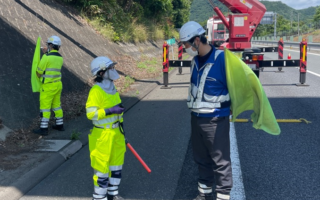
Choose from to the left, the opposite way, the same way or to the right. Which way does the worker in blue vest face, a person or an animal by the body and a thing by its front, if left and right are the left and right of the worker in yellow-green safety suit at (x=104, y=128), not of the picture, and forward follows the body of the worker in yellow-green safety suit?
to the right

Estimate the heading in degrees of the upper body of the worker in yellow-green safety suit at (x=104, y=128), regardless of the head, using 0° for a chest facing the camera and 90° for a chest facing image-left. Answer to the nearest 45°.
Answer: approximately 315°

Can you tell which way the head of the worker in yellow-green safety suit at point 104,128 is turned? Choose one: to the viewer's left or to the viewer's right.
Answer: to the viewer's right

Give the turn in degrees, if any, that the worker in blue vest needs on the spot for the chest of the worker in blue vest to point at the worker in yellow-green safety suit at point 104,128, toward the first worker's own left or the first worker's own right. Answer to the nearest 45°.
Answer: approximately 45° to the first worker's own right

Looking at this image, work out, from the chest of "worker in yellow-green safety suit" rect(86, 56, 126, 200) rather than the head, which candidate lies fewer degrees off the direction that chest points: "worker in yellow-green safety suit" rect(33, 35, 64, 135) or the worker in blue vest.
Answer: the worker in blue vest

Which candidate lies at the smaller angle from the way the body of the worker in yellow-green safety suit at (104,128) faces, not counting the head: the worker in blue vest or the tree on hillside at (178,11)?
the worker in blue vest

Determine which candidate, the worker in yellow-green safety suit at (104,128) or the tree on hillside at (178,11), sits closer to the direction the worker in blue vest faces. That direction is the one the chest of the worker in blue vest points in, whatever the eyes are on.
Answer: the worker in yellow-green safety suit

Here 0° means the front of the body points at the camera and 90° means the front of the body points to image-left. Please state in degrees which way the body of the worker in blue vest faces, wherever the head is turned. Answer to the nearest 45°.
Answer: approximately 45°

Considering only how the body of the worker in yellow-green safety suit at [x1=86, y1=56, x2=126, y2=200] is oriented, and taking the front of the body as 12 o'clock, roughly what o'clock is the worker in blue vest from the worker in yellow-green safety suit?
The worker in blue vest is roughly at 11 o'clock from the worker in yellow-green safety suit.

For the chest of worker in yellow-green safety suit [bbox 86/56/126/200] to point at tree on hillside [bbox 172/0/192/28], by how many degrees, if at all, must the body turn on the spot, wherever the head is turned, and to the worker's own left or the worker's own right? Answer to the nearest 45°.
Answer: approximately 135° to the worker's own left

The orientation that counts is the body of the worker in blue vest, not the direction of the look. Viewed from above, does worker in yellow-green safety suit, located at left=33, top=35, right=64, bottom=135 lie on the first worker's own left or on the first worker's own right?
on the first worker's own right

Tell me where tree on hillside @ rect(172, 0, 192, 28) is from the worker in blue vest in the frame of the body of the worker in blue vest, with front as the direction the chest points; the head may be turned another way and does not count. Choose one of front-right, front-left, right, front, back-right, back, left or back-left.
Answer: back-right

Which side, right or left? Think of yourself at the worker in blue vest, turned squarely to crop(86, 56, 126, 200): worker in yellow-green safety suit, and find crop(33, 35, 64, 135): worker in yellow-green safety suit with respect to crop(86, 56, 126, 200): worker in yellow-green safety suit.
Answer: right

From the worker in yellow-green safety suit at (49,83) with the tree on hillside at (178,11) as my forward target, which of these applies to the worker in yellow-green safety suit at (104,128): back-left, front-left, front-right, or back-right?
back-right

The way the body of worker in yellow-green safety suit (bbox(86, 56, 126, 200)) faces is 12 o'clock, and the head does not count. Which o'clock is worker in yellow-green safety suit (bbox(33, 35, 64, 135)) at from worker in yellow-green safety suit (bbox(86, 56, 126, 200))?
worker in yellow-green safety suit (bbox(33, 35, 64, 135)) is roughly at 7 o'clock from worker in yellow-green safety suit (bbox(86, 56, 126, 200)).
